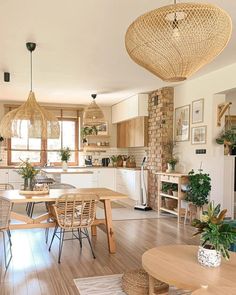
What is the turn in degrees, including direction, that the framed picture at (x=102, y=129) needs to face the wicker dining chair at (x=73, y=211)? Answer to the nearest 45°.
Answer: approximately 45° to its left

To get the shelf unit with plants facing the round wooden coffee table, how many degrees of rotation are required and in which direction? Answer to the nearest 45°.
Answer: approximately 45° to its left

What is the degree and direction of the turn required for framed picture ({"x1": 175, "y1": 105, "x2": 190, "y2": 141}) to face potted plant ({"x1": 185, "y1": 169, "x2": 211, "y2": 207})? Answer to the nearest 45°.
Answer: approximately 45° to its left

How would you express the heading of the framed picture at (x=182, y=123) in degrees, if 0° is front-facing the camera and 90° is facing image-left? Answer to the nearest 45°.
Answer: approximately 45°

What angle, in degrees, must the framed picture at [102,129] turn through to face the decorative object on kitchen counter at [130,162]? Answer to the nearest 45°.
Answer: approximately 90° to its left

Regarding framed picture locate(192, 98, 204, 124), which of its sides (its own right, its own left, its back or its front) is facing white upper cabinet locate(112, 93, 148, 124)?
right

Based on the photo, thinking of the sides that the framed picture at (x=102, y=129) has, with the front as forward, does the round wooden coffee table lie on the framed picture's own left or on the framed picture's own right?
on the framed picture's own left

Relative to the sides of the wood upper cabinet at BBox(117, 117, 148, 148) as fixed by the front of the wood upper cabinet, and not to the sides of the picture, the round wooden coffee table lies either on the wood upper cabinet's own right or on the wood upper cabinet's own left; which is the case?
on the wood upper cabinet's own left

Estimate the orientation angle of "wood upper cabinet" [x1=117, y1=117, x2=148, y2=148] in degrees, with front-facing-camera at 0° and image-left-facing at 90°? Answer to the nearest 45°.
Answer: approximately 45°
